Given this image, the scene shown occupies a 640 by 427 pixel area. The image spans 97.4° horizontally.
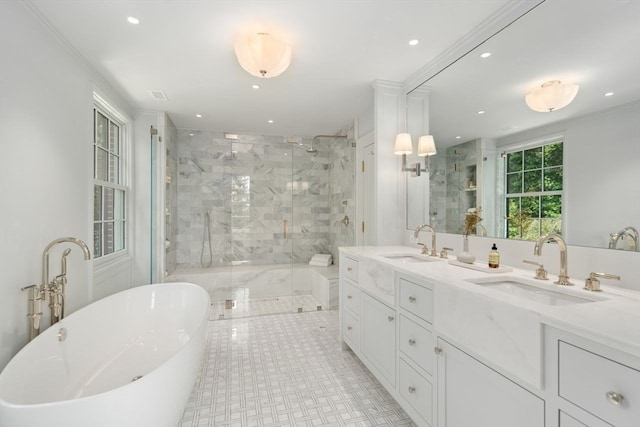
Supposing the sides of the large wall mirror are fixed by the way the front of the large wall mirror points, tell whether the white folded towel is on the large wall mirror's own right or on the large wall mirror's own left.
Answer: on the large wall mirror's own right

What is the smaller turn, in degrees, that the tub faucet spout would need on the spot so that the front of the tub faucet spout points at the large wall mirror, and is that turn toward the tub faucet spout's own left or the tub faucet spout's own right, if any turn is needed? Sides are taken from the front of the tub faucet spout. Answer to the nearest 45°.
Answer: approximately 45° to the tub faucet spout's own right

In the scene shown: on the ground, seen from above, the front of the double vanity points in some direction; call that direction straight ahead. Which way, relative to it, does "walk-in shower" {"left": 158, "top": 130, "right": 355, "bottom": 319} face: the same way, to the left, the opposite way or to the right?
to the left

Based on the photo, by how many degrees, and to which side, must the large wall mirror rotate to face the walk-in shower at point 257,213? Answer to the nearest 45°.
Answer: approximately 45° to its right

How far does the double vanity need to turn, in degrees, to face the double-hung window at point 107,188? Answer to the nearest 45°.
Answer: approximately 45° to its right

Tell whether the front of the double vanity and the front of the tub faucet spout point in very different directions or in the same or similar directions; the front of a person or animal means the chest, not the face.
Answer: very different directions

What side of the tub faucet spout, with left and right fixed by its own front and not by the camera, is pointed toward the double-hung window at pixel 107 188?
left

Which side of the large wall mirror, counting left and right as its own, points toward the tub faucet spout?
front

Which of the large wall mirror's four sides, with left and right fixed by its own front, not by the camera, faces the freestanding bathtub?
front

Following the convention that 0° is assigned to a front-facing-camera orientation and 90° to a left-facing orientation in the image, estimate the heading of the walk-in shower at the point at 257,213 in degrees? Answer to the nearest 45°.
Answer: approximately 0°

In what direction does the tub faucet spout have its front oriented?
to the viewer's right

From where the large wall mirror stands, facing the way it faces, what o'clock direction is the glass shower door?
The glass shower door is roughly at 2 o'clock from the large wall mirror.

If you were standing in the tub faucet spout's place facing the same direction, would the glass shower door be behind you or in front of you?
in front
